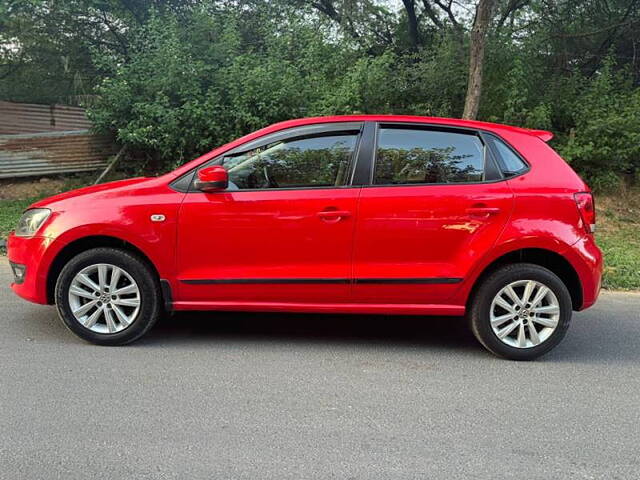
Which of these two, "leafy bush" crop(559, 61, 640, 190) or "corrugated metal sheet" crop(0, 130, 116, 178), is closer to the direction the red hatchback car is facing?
the corrugated metal sheet

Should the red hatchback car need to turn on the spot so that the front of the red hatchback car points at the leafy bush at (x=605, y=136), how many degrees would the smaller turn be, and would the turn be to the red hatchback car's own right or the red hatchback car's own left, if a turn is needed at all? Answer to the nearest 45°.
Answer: approximately 135° to the red hatchback car's own right

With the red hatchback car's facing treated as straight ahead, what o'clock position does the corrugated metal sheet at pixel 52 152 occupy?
The corrugated metal sheet is roughly at 2 o'clock from the red hatchback car.

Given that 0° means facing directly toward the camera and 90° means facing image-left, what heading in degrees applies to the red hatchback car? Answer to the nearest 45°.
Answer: approximately 90°

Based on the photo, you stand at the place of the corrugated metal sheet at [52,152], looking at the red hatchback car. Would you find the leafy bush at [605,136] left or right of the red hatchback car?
left

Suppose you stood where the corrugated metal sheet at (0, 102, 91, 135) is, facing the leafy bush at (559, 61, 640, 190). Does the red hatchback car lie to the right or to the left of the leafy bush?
right

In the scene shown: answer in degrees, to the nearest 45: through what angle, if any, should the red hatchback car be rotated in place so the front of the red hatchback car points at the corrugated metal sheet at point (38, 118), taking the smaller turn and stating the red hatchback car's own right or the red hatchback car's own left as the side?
approximately 45° to the red hatchback car's own right
